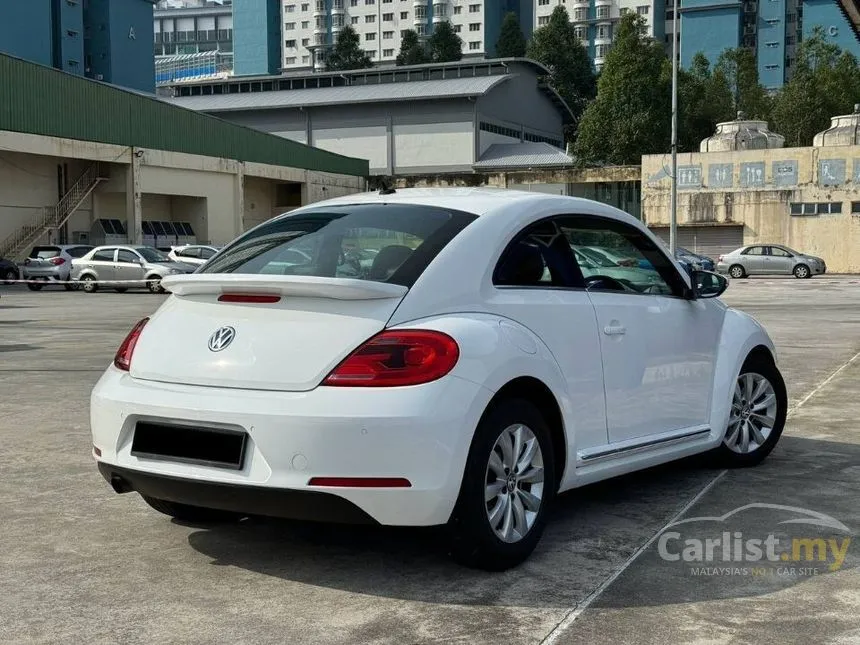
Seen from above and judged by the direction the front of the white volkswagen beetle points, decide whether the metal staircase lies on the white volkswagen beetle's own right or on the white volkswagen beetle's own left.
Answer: on the white volkswagen beetle's own left

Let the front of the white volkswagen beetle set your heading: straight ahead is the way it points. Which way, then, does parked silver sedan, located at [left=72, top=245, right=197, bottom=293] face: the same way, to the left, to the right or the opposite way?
to the right

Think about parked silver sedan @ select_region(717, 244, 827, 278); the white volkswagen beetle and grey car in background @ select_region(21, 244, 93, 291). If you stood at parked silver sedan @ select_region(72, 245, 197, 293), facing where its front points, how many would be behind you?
1

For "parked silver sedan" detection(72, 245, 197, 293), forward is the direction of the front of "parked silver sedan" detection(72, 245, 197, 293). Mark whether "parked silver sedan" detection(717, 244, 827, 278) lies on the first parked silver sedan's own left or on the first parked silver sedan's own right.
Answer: on the first parked silver sedan's own left

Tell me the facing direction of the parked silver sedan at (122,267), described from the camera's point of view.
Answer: facing the viewer and to the right of the viewer

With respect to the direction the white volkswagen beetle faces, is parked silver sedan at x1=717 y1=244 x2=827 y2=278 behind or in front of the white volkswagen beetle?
in front

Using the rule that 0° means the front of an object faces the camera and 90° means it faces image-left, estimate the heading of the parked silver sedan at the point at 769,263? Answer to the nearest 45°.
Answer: approximately 270°

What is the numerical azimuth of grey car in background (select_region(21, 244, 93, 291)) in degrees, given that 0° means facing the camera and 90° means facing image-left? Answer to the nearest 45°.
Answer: approximately 225°

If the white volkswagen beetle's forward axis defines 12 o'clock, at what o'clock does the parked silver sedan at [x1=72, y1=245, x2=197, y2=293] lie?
The parked silver sedan is roughly at 10 o'clock from the white volkswagen beetle.

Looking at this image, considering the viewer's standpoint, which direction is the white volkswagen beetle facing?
facing away from the viewer and to the right of the viewer

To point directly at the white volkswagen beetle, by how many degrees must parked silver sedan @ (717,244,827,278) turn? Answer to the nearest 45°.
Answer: approximately 90° to its right

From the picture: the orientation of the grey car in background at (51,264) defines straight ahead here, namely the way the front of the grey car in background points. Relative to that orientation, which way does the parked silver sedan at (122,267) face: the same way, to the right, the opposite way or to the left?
to the right

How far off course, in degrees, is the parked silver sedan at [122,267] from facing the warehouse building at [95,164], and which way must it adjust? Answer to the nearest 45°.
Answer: approximately 135° to its left

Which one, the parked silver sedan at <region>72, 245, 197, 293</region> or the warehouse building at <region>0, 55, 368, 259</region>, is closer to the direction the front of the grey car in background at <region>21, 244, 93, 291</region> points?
the warehouse building
